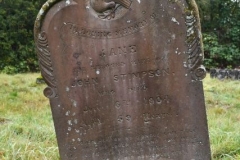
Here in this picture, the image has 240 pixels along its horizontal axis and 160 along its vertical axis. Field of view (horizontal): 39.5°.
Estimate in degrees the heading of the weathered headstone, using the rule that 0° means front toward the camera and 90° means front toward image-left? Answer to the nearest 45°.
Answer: approximately 0°
